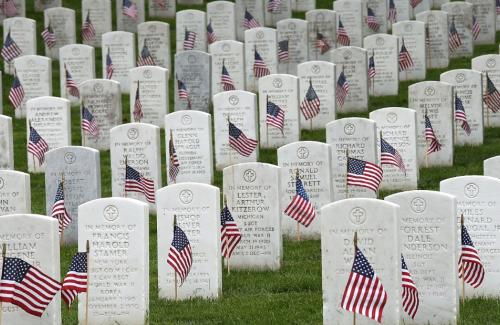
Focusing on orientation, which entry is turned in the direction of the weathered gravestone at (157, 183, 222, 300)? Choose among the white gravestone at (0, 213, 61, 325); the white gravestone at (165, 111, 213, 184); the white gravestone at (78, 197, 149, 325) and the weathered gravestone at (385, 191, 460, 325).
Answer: the white gravestone at (165, 111, 213, 184)

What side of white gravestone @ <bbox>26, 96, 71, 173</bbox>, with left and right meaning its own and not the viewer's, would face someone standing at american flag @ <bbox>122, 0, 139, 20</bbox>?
back

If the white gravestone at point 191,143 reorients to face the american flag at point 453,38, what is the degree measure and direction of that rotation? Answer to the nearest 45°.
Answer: approximately 135° to its left

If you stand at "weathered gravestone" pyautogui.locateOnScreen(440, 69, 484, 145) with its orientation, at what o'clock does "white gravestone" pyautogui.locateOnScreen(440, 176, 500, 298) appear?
"white gravestone" pyautogui.locateOnScreen(440, 176, 500, 298) is roughly at 12 o'clock from "weathered gravestone" pyautogui.locateOnScreen(440, 69, 484, 145).

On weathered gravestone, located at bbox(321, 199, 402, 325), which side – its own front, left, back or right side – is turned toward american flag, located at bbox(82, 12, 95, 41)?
back

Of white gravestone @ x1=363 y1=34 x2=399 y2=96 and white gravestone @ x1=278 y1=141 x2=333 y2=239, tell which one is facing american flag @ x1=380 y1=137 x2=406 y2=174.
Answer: white gravestone @ x1=363 y1=34 x2=399 y2=96

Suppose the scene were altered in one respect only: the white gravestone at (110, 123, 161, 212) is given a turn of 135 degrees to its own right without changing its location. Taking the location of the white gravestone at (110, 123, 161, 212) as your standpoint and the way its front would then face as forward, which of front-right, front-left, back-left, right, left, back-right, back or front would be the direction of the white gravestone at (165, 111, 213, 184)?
right

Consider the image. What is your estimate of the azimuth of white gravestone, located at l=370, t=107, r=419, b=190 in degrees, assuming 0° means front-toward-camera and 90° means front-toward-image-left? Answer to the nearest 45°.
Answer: approximately 0°

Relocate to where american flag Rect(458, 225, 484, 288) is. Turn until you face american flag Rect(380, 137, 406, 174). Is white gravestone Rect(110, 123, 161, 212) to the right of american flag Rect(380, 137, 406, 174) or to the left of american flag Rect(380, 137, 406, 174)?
left

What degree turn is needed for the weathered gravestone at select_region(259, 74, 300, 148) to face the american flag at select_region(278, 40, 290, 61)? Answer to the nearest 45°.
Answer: approximately 180°
